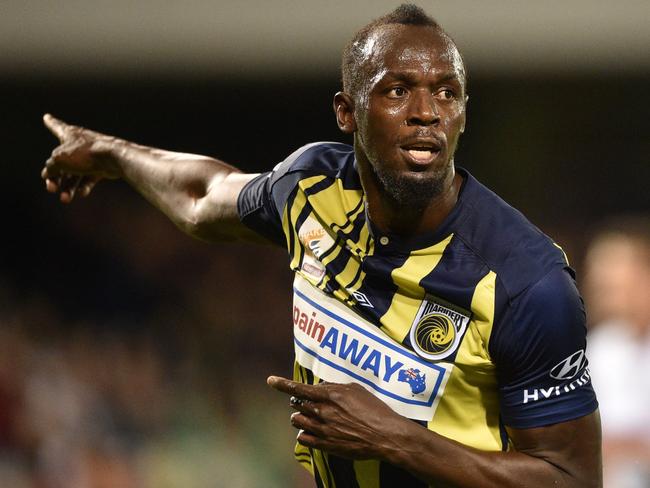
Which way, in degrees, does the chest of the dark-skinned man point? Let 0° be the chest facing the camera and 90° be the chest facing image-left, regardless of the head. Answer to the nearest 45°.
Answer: approximately 45°

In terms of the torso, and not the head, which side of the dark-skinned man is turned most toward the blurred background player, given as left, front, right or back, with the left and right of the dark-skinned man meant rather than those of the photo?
back
